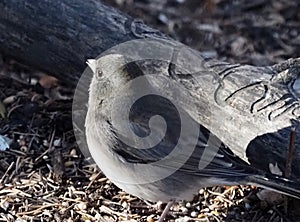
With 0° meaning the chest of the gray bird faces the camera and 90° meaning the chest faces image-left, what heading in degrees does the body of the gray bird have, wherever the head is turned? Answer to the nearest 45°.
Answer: approximately 90°
